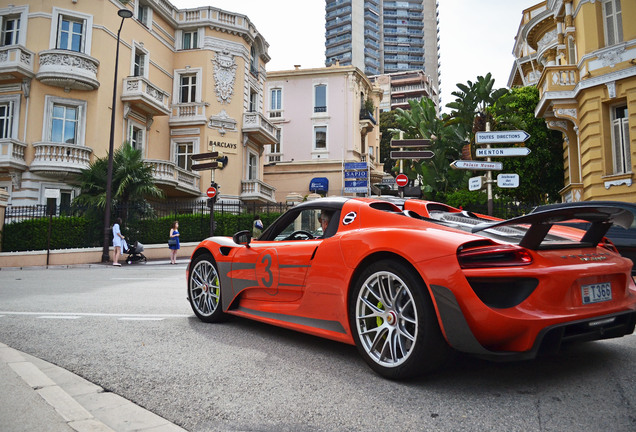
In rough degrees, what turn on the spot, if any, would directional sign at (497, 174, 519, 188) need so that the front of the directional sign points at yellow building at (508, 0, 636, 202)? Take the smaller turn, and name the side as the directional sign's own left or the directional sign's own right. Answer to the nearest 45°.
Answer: approximately 135° to the directional sign's own left

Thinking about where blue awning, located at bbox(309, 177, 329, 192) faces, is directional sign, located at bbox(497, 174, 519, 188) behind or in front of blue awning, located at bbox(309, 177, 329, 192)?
in front

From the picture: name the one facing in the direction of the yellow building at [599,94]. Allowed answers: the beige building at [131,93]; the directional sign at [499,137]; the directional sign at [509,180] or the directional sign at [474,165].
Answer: the beige building

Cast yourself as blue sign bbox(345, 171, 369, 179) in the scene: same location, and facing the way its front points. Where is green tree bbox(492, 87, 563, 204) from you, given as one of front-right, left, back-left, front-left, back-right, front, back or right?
left

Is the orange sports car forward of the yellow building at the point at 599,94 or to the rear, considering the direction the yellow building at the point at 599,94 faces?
forward

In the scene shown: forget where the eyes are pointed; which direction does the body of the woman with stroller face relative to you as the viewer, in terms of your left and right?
facing to the right of the viewer

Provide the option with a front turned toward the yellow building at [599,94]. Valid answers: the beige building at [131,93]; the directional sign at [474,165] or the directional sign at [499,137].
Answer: the beige building

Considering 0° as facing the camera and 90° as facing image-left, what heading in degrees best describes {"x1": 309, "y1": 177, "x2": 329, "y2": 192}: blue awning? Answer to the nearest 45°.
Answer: approximately 0°

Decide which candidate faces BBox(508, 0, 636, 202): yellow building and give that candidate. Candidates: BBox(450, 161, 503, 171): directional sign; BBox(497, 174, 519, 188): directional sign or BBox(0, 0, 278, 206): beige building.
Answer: the beige building

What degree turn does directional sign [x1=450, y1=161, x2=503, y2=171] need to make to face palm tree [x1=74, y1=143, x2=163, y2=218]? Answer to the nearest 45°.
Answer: approximately 90° to its right

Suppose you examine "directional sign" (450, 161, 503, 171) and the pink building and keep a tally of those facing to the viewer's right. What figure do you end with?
0

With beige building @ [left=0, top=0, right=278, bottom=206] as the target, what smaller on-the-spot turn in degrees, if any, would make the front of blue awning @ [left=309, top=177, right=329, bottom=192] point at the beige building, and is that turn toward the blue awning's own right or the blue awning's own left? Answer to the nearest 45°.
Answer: approximately 45° to the blue awning's own right

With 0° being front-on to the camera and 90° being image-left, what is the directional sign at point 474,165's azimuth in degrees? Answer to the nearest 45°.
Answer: approximately 0°
